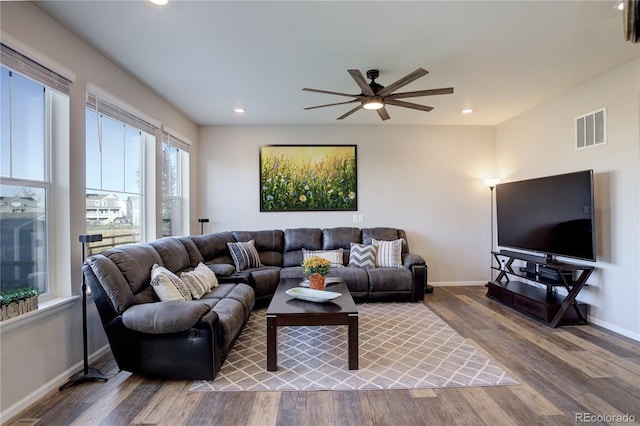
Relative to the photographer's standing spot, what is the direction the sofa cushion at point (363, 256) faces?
facing the viewer

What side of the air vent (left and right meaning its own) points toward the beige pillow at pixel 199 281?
front

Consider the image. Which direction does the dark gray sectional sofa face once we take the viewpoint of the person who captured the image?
facing the viewer and to the right of the viewer

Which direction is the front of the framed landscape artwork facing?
toward the camera

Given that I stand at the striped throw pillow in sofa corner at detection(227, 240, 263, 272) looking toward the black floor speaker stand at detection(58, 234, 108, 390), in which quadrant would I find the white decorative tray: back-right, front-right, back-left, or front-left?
front-left

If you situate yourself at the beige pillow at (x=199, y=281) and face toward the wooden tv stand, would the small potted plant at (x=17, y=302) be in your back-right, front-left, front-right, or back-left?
back-right

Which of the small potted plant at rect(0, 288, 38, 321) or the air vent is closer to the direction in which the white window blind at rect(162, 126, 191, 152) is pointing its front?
the air vent

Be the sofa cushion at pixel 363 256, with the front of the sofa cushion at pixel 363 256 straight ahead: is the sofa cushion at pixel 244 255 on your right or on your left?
on your right

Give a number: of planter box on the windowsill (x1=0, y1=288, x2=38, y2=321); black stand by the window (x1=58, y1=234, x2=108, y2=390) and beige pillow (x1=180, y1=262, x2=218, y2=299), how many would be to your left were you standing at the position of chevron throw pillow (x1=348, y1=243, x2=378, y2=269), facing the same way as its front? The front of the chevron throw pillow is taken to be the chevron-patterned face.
0

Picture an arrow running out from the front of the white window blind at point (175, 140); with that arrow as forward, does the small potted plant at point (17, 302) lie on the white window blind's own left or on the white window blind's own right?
on the white window blind's own right

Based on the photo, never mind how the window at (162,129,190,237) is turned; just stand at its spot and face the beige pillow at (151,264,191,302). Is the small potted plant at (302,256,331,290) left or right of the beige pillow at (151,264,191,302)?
left

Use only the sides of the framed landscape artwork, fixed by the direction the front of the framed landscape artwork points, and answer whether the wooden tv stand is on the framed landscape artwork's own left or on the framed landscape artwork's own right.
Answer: on the framed landscape artwork's own left

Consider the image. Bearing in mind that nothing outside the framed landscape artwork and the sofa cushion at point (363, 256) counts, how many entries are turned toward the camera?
2

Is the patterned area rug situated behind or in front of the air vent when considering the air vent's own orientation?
in front

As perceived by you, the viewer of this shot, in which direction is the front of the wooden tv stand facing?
facing the viewer and to the left of the viewer

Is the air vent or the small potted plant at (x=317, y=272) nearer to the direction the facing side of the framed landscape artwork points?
the small potted plant

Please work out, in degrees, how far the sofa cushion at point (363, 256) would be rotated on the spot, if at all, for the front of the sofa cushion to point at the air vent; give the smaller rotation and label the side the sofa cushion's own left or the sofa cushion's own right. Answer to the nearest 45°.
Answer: approximately 90° to the sofa cushion's own left

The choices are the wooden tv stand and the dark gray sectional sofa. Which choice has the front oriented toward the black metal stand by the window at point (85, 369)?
the wooden tv stand

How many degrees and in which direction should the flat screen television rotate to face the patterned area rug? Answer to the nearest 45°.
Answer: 0° — it already faces it

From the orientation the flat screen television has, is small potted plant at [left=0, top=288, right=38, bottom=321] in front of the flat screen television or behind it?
in front

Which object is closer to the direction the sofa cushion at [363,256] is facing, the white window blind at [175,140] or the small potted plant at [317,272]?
the small potted plant
